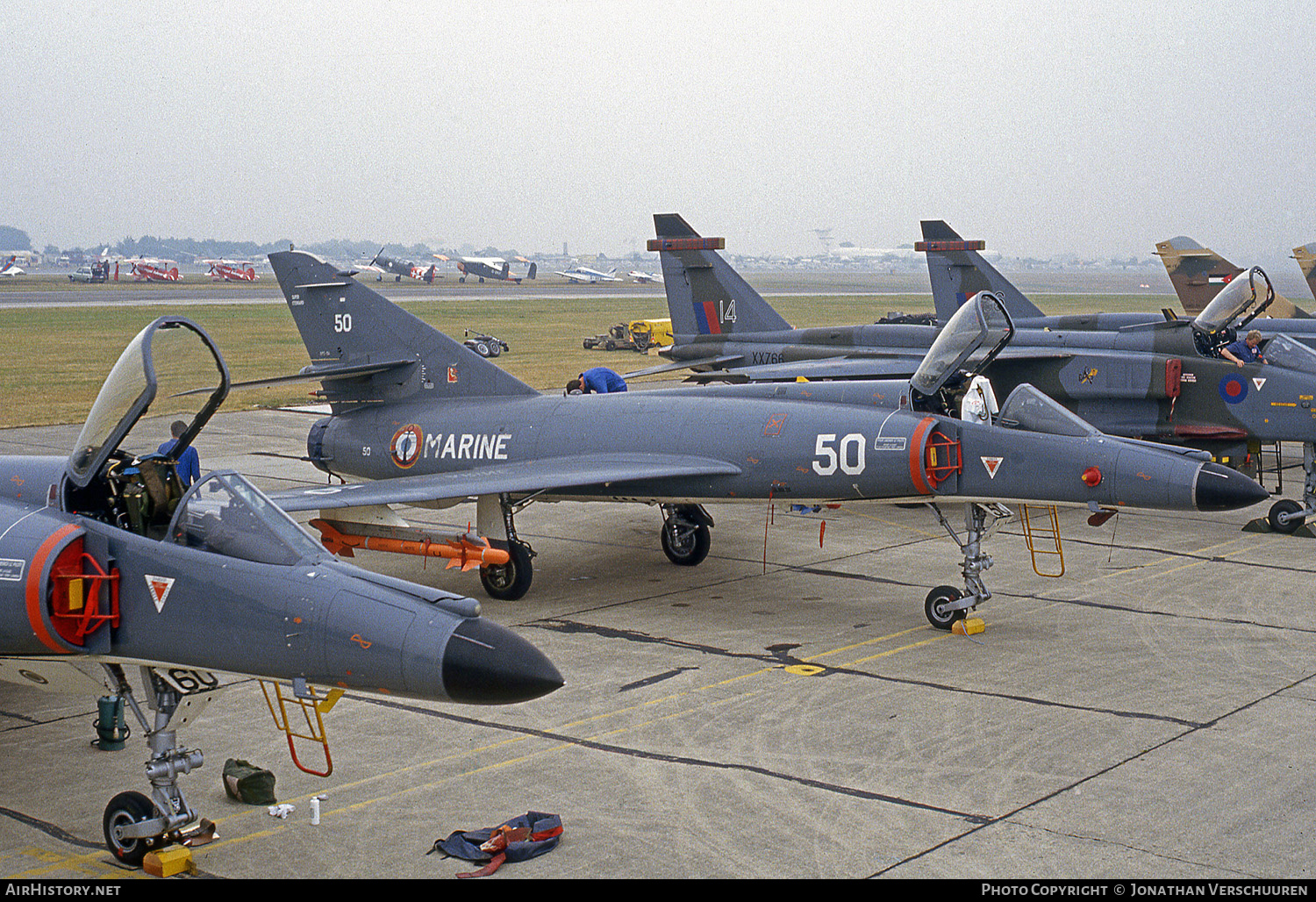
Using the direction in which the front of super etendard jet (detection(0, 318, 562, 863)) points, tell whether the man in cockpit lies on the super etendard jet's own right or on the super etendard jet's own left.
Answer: on the super etendard jet's own left

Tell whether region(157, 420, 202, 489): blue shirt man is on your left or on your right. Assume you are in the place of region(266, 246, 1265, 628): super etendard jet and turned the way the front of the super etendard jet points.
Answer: on your right

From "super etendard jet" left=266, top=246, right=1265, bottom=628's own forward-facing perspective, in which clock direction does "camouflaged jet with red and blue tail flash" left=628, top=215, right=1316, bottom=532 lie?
"camouflaged jet with red and blue tail flash" left=628, top=215, right=1316, bottom=532 is roughly at 9 o'clock from "super etendard jet" left=266, top=246, right=1265, bottom=628.

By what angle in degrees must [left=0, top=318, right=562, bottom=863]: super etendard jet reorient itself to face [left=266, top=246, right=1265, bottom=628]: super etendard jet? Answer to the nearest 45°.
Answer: approximately 90° to its left

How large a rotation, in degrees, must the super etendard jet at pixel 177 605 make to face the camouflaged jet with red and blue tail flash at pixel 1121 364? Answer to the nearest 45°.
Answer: approximately 90° to its left

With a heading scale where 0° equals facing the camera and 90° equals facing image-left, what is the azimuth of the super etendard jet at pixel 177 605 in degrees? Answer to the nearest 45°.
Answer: approximately 315°

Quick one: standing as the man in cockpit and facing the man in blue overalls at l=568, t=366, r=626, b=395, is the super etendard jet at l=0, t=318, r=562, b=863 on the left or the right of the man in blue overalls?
left
